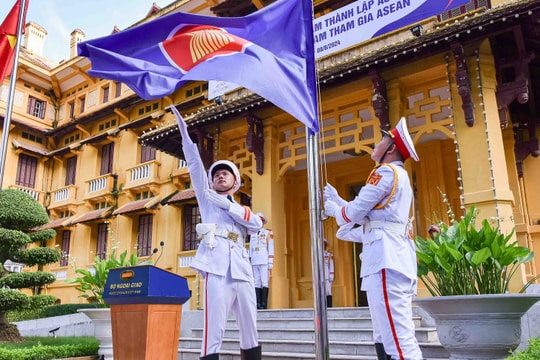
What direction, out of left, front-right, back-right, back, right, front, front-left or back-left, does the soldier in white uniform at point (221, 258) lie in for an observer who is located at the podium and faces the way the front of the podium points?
left

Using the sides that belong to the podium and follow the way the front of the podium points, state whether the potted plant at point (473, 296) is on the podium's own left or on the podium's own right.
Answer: on the podium's own left

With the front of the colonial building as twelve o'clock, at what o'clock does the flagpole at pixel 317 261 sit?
The flagpole is roughly at 11 o'clock from the colonial building.

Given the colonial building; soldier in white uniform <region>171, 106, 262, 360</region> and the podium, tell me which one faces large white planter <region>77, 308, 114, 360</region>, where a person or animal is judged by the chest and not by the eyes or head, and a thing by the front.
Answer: the colonial building

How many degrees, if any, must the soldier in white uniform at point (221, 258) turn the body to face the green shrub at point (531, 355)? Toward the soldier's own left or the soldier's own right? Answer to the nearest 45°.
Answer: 0° — they already face it

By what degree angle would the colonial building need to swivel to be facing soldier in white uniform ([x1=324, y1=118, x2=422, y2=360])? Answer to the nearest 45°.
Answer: approximately 45° to its left

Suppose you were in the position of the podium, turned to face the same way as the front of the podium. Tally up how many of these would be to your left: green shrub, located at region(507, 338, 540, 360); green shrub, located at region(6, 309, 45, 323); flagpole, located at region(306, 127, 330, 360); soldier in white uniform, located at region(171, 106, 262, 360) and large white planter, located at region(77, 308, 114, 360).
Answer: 3

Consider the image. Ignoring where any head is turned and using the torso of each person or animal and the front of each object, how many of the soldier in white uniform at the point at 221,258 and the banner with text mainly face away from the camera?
0

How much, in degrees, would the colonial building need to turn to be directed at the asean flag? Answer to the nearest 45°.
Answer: approximately 45° to its left

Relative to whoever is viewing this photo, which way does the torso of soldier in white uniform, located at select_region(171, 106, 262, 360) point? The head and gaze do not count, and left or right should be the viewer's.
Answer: facing the viewer and to the right of the viewer
